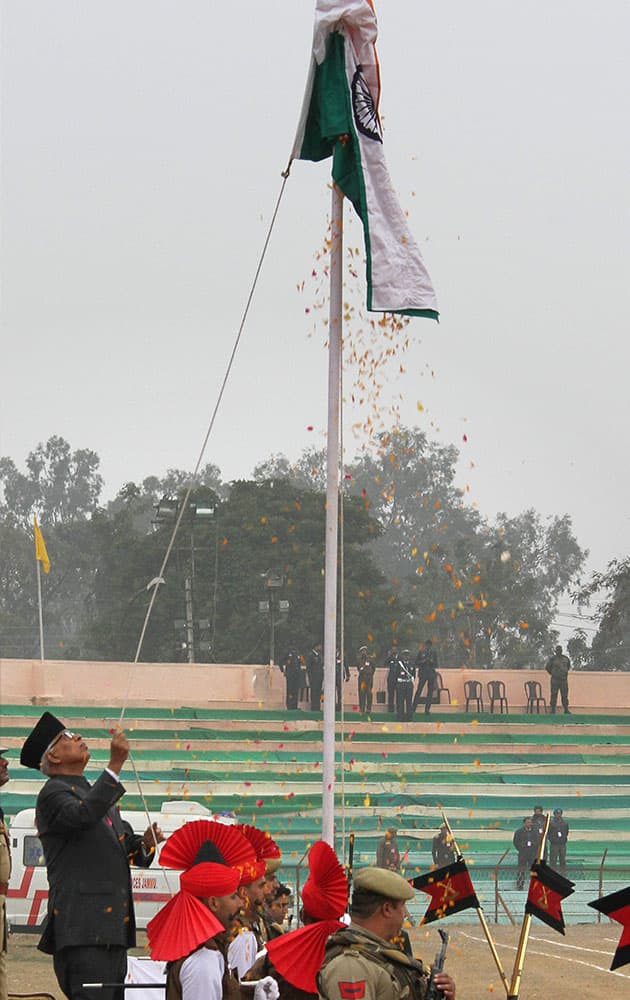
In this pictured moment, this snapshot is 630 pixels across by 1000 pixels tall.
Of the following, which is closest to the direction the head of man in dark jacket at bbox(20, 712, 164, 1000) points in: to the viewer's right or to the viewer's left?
to the viewer's right

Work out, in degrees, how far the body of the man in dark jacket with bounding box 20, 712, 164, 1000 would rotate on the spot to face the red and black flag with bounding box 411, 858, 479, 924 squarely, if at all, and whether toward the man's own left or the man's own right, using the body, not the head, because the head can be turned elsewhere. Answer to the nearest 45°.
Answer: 0° — they already face it

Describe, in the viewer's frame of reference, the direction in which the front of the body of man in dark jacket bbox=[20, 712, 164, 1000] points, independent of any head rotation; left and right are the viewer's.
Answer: facing to the right of the viewer

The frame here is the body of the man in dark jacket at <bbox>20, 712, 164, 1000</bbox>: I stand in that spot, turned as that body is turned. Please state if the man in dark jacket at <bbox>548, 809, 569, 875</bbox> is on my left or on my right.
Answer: on my left

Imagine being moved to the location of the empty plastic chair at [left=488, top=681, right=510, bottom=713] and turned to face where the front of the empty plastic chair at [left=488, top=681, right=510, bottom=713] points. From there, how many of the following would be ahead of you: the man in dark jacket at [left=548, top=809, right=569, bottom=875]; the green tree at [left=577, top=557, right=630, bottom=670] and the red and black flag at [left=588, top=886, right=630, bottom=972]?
2

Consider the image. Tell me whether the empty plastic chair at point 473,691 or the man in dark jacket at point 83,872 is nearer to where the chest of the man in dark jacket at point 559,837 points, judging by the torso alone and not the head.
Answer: the man in dark jacket

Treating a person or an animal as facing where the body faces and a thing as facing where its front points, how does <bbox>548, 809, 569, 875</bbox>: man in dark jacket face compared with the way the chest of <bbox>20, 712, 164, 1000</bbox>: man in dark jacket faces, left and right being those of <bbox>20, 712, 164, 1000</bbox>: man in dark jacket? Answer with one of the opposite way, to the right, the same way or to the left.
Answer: to the right

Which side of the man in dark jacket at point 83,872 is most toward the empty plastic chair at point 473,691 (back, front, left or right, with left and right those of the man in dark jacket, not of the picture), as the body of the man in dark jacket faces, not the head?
left
